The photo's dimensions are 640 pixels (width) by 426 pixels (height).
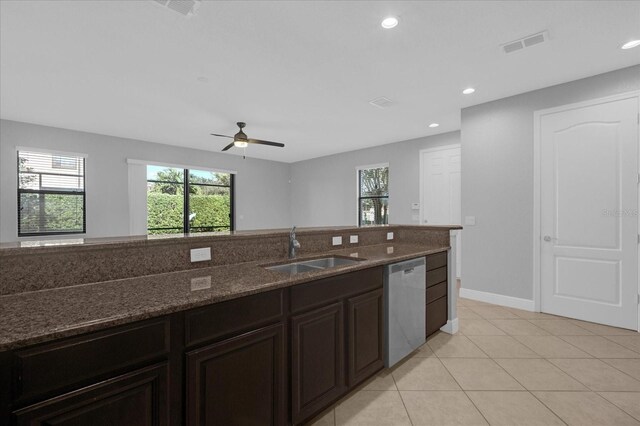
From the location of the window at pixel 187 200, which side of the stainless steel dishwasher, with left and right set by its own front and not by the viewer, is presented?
back

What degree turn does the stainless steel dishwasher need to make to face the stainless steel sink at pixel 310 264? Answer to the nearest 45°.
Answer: approximately 135° to its right

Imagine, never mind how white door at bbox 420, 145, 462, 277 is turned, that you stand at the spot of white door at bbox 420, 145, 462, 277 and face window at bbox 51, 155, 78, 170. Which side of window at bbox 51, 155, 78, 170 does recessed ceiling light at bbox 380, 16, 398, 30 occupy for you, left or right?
left

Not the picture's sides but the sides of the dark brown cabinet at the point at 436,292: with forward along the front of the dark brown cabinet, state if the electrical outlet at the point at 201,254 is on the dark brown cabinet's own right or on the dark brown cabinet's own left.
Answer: on the dark brown cabinet's own right

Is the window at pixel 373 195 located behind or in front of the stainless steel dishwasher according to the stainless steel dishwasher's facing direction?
behind

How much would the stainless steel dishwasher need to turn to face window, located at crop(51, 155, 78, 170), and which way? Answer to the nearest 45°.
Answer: approximately 135° to its right

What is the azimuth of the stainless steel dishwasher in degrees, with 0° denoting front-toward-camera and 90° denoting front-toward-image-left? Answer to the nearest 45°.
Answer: approximately 315°
